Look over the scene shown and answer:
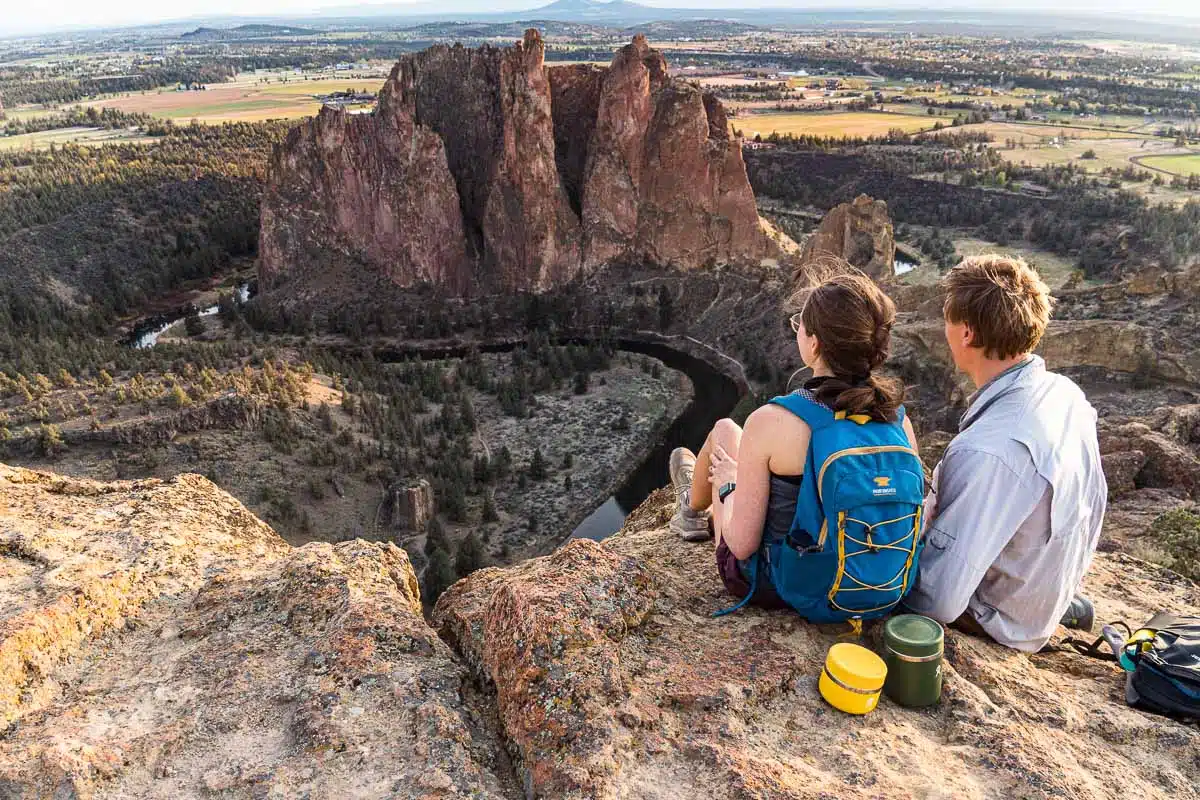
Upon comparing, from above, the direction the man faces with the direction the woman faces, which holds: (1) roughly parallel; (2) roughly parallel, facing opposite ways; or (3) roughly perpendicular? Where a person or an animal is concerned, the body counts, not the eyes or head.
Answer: roughly parallel

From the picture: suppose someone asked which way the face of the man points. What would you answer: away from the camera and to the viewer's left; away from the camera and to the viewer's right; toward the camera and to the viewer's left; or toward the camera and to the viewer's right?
away from the camera and to the viewer's left

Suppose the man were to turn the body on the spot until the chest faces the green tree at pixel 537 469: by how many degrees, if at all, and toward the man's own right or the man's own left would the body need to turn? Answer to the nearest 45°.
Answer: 0° — they already face it

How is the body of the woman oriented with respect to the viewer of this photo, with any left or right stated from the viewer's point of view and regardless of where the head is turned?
facing away from the viewer and to the left of the viewer

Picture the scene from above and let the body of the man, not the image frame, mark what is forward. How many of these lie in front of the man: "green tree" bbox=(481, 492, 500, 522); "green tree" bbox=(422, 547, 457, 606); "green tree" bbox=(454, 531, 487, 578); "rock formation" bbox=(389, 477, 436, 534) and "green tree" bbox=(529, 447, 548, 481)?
5

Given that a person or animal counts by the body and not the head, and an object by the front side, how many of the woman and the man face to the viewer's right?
0

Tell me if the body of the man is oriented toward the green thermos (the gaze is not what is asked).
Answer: no

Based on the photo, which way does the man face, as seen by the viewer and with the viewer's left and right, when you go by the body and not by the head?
facing away from the viewer and to the left of the viewer

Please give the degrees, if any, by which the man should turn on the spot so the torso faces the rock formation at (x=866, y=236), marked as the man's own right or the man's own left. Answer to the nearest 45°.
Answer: approximately 45° to the man's own right

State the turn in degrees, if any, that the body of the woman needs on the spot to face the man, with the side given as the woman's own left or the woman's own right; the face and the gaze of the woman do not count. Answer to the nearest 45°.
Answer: approximately 135° to the woman's own right

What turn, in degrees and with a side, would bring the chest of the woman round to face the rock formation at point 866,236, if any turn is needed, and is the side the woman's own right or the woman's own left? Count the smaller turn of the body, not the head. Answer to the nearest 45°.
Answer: approximately 45° to the woman's own right

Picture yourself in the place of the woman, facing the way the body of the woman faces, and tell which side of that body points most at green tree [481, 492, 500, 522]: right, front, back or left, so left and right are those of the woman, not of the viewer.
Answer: front

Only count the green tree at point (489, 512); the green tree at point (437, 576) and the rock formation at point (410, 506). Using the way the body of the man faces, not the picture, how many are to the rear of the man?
0

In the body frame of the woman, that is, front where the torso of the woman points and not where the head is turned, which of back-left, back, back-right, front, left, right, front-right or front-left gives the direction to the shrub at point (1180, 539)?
right
